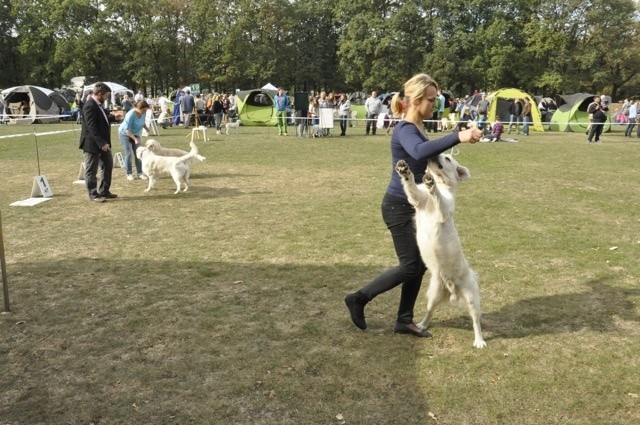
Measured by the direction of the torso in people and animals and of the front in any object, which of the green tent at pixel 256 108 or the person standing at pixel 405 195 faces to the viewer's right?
the person standing

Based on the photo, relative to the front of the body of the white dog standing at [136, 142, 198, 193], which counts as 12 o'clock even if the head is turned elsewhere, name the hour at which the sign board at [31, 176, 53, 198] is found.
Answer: The sign board is roughly at 12 o'clock from the white dog standing.

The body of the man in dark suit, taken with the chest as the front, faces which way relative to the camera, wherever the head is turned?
to the viewer's right

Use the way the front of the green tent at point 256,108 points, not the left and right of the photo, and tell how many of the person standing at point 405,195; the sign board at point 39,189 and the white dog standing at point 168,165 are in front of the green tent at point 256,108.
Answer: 3

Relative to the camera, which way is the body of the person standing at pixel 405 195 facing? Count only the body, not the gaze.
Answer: to the viewer's right

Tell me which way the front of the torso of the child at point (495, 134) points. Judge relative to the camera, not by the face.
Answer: to the viewer's left

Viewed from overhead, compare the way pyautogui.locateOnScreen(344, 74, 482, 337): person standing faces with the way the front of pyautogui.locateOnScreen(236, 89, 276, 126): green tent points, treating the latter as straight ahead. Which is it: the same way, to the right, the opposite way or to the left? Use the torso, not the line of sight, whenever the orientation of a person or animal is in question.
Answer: to the left

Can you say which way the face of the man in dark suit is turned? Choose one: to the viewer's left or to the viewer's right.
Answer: to the viewer's right

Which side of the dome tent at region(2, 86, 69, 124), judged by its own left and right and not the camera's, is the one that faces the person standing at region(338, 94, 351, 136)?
left

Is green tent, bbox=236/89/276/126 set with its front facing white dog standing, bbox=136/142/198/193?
yes

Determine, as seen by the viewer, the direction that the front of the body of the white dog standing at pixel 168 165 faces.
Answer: to the viewer's left

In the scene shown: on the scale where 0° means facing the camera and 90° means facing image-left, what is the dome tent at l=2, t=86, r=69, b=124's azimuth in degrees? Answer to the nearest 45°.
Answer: approximately 45°

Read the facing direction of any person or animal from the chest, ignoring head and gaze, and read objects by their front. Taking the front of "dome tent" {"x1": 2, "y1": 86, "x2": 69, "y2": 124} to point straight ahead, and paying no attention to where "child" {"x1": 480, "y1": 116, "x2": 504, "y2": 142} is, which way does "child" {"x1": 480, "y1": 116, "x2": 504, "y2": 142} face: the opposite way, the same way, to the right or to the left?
to the right
